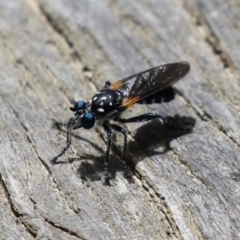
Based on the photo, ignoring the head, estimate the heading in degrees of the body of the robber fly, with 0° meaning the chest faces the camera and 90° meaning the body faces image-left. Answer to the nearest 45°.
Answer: approximately 45°
